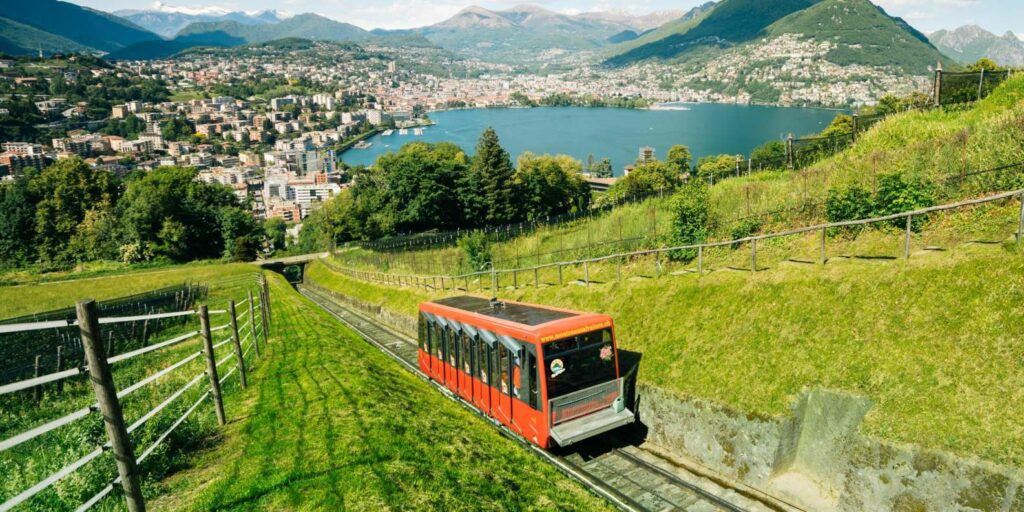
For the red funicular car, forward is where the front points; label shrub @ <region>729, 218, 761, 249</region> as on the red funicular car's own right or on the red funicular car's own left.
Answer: on the red funicular car's own left

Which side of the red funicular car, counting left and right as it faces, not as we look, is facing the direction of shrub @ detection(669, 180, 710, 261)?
left

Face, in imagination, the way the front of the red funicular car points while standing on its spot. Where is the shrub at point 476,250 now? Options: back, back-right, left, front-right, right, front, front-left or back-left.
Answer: back-left

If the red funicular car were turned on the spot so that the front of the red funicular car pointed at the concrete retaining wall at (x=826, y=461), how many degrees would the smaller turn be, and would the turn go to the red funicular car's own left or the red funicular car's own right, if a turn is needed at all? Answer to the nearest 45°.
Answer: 0° — it already faces it

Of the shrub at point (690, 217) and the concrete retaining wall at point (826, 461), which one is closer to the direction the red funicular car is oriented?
the concrete retaining wall

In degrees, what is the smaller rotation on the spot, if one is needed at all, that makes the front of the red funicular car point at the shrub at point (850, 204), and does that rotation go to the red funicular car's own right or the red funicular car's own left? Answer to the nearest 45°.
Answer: approximately 90° to the red funicular car's own left

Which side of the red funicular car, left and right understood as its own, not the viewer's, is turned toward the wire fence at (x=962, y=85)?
left

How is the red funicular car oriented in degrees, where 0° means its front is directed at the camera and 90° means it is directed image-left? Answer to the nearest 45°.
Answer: approximately 315°
